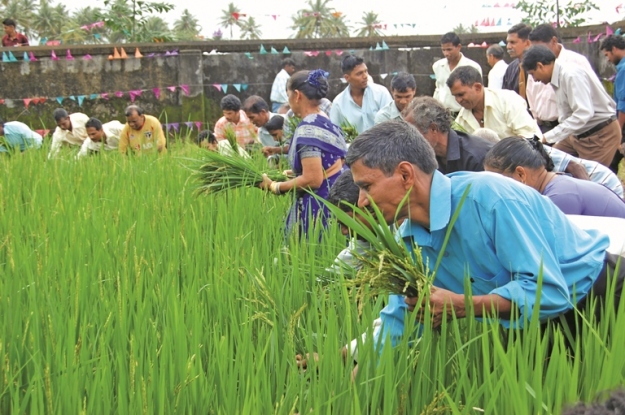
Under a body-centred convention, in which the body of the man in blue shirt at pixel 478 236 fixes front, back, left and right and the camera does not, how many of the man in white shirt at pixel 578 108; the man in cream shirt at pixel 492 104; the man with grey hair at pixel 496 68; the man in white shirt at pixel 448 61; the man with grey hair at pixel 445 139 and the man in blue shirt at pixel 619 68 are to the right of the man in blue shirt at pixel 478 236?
6

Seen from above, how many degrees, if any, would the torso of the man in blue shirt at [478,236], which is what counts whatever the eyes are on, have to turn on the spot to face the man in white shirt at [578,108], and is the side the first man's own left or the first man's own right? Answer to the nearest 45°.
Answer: approximately 90° to the first man's own right

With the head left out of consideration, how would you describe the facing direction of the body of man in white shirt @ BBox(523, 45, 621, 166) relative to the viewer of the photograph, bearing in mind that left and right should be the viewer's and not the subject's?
facing to the left of the viewer

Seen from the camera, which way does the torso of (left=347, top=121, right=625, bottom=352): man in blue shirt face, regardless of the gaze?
to the viewer's left

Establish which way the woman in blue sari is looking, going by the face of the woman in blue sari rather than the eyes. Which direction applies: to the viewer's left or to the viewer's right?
to the viewer's left

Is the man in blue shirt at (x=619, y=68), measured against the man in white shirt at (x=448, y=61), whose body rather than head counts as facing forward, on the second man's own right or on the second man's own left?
on the second man's own left

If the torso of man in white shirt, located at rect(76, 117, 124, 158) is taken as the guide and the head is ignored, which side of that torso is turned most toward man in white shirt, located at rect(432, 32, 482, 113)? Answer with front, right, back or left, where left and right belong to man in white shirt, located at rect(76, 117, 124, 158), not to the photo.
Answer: left

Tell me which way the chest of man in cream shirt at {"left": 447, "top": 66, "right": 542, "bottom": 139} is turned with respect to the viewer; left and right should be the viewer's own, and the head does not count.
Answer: facing the viewer and to the left of the viewer

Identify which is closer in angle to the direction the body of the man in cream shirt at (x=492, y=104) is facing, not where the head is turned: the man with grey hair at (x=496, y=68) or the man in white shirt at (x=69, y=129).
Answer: the man in white shirt

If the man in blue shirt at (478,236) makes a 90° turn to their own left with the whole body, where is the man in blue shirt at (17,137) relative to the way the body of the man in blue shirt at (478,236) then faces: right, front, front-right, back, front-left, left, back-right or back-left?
back-right

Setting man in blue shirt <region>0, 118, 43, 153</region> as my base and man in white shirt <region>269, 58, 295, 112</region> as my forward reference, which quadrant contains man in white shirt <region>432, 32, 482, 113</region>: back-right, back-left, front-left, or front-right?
front-right

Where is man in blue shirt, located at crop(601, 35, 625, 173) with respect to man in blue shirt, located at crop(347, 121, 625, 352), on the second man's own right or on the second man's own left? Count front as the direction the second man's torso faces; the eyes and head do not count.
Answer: on the second man's own right

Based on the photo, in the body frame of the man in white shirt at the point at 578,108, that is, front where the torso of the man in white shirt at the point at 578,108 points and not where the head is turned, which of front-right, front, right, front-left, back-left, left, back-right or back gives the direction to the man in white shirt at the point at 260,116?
front

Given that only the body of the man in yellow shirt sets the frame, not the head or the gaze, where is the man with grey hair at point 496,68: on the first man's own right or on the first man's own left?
on the first man's own left

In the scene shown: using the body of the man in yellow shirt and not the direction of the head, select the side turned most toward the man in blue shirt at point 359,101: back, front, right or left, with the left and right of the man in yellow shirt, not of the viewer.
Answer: left

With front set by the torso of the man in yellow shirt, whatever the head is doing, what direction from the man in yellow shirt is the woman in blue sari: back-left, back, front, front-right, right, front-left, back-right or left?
front-left
